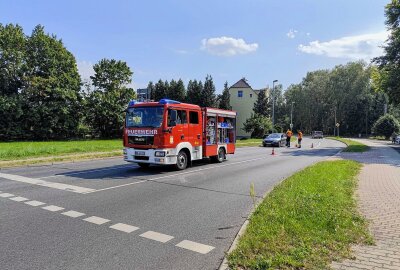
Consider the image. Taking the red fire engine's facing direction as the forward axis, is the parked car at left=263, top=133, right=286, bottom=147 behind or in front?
behind

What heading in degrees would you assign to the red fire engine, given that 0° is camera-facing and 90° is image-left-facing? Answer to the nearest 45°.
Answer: approximately 45°

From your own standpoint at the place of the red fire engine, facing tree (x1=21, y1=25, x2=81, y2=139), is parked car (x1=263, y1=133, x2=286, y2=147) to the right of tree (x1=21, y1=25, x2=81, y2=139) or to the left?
right

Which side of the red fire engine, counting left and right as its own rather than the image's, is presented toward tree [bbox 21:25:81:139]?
right

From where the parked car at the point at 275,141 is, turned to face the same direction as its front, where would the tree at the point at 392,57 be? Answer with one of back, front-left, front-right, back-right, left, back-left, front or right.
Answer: back-left

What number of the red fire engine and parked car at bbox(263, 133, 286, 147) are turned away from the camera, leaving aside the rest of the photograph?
0

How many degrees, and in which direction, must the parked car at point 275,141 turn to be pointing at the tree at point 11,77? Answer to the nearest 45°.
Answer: approximately 45° to its right

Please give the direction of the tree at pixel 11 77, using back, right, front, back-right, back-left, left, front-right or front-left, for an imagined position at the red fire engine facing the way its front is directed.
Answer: right

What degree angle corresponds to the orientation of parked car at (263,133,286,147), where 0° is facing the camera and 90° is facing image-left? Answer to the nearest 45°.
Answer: approximately 45°

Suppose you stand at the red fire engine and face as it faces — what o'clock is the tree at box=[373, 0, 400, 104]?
The tree is roughly at 6 o'clock from the red fire engine.
